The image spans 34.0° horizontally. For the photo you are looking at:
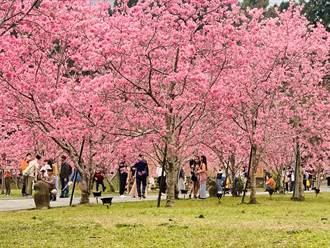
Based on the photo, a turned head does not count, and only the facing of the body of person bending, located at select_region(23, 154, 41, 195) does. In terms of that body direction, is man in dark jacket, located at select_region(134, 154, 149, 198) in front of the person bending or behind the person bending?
in front
